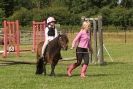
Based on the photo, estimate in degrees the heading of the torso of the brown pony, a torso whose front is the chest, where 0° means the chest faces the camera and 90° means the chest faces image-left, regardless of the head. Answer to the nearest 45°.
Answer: approximately 315°
